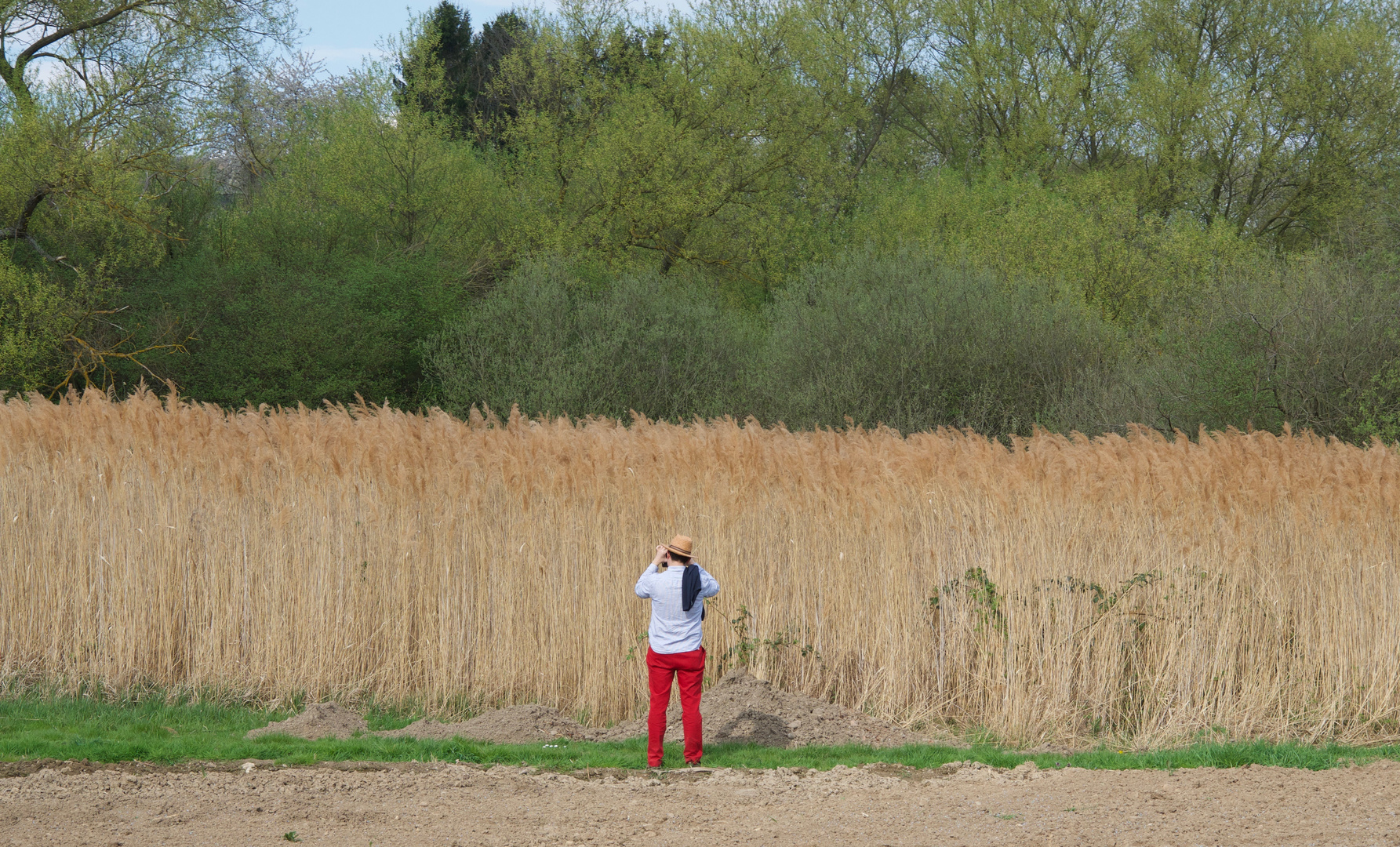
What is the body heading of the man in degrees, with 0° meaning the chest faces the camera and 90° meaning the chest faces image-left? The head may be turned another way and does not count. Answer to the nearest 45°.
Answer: approximately 180°

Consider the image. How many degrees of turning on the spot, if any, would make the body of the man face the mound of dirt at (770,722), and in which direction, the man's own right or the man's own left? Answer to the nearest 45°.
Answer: approximately 45° to the man's own right

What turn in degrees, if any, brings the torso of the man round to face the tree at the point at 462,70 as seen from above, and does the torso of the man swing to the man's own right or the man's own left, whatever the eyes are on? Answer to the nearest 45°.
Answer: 0° — they already face it

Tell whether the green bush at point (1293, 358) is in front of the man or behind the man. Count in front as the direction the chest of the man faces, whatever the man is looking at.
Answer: in front

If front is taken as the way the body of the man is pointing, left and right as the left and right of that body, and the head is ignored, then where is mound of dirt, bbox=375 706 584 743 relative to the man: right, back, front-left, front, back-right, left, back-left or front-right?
front-left

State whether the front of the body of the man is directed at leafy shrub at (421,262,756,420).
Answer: yes

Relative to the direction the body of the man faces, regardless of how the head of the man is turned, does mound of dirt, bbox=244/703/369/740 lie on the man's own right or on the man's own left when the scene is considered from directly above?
on the man's own left

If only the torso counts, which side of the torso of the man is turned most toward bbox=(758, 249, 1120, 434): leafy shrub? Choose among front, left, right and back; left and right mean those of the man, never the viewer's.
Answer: front

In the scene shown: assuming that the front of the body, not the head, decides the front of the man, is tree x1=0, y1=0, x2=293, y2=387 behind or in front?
in front
